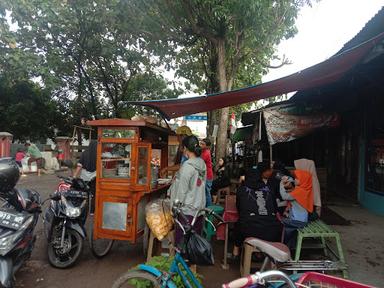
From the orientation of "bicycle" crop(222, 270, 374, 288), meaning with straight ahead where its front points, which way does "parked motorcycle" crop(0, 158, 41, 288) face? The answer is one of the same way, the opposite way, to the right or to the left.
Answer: to the right

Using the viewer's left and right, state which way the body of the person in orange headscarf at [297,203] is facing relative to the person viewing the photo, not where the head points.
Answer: facing to the left of the viewer

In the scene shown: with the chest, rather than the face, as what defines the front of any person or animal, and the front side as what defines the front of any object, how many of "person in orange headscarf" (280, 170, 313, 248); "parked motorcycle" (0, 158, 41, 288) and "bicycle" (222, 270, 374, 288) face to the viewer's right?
1

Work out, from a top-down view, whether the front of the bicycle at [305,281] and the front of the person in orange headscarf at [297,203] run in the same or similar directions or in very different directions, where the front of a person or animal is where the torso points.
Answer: very different directions

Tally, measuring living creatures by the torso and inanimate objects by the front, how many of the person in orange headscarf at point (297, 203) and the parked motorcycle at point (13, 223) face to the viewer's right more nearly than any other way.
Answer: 0

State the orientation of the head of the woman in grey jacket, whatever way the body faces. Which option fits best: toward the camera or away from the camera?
away from the camera

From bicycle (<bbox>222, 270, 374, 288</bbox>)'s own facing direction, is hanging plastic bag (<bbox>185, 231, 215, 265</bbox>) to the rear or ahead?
to the rear

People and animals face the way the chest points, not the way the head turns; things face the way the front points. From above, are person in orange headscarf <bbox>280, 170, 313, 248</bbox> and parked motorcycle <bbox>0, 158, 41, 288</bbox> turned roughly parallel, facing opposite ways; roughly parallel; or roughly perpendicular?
roughly perpendicular

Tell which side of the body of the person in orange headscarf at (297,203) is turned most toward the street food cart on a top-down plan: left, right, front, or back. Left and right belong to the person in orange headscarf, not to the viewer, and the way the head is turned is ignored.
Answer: front

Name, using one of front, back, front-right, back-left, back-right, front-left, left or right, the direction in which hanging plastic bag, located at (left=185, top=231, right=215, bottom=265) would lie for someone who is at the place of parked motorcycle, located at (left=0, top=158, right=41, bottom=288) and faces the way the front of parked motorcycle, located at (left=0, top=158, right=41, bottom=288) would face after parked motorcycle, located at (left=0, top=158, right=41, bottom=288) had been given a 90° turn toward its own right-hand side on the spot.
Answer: back

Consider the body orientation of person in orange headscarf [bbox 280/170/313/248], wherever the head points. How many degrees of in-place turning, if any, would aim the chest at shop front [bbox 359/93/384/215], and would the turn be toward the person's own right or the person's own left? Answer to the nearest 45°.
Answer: approximately 135° to the person's own right
